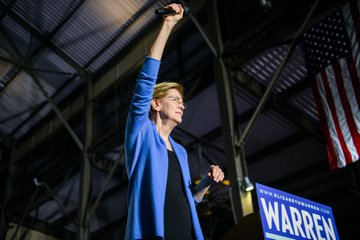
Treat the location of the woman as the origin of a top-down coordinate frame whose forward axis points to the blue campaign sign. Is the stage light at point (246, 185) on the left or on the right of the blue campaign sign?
left

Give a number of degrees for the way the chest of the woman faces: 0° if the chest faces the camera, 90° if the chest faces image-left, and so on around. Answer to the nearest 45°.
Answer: approximately 315°

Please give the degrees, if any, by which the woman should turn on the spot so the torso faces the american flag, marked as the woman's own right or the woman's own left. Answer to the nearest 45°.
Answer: approximately 90° to the woman's own left

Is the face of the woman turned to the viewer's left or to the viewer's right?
to the viewer's right

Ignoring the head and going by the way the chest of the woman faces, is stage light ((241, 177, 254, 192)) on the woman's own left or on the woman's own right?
on the woman's own left

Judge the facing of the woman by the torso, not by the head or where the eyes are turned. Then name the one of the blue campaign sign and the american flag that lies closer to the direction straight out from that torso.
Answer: the blue campaign sign
